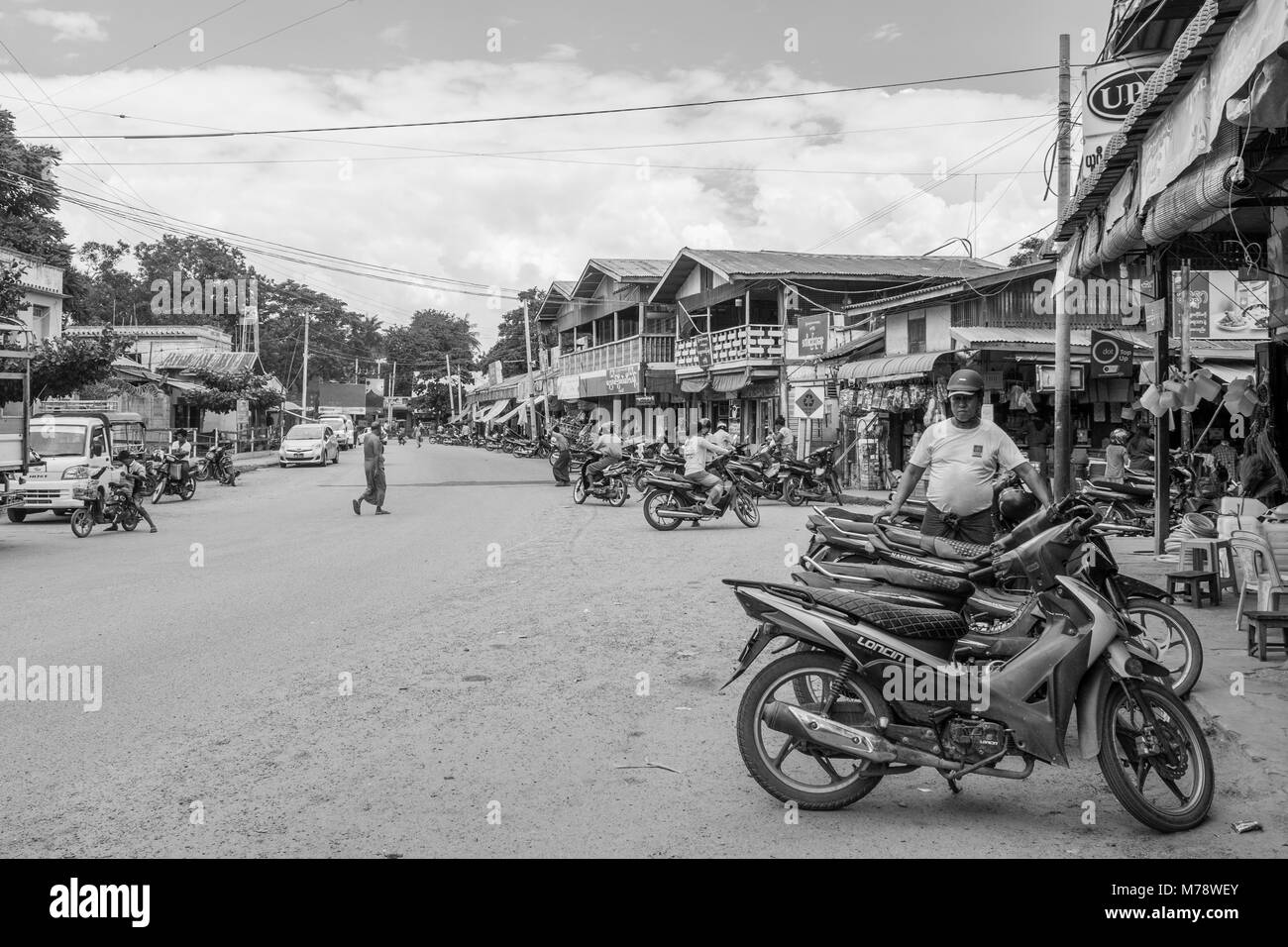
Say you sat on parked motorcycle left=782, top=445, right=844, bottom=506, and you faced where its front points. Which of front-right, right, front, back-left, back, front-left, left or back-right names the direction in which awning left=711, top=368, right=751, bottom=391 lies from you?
front-left

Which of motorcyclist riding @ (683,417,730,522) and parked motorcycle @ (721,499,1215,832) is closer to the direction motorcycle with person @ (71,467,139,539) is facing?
the parked motorcycle

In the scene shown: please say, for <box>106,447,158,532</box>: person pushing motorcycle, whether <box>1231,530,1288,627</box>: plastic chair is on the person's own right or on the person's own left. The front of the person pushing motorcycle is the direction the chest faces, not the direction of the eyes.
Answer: on the person's own left

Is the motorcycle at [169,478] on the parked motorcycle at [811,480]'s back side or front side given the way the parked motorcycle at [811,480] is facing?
on the back side

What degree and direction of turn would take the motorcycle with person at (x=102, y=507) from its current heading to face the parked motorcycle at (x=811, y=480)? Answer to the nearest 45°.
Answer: approximately 135° to its left

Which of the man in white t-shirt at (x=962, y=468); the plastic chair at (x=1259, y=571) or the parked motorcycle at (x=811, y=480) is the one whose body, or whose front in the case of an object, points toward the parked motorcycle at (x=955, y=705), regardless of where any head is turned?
the man in white t-shirt
